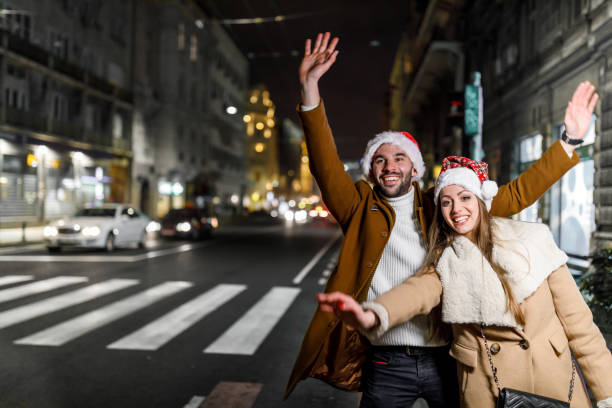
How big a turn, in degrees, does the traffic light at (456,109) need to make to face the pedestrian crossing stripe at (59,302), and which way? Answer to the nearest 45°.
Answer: approximately 45° to its right

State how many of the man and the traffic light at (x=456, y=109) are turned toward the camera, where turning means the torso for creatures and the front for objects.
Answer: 2

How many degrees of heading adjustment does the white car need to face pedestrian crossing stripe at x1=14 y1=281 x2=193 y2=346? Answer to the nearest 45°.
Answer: approximately 45° to its left

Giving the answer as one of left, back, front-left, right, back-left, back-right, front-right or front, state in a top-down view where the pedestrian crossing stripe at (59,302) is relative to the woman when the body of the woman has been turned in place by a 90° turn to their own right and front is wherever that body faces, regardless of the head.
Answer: front

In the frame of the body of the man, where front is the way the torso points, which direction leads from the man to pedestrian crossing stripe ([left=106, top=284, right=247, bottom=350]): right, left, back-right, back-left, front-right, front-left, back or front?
back-right

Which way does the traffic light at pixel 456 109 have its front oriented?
toward the camera

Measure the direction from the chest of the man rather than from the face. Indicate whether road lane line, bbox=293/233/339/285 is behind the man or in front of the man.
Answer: behind

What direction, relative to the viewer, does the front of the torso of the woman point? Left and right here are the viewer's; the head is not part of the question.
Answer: facing the viewer and to the left of the viewer

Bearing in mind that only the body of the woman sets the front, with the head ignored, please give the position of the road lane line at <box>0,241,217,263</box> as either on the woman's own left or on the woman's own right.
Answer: on the woman's own right

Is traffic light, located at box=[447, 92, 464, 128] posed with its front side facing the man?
yes

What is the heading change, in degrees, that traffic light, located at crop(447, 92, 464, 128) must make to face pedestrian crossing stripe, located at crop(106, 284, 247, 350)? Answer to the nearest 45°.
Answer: approximately 45° to its right
